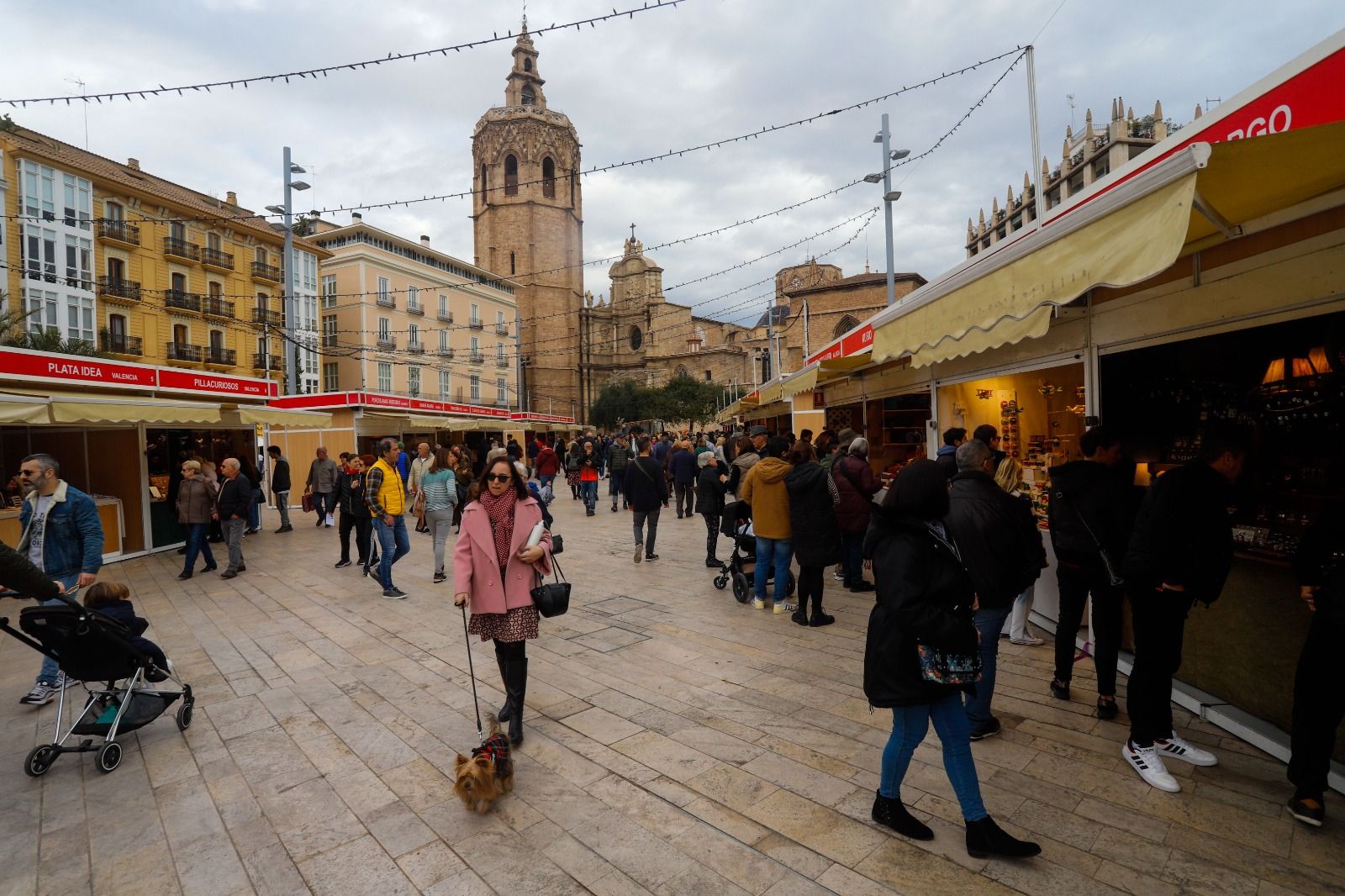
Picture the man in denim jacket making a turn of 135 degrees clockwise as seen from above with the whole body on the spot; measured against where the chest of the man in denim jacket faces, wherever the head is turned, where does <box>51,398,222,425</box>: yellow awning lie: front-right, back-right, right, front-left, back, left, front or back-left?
front

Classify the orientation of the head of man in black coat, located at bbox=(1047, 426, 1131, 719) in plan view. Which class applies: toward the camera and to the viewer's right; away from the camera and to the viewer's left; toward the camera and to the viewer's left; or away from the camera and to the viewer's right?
away from the camera and to the viewer's right

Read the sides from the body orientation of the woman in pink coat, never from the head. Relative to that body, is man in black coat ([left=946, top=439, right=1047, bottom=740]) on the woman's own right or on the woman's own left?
on the woman's own left

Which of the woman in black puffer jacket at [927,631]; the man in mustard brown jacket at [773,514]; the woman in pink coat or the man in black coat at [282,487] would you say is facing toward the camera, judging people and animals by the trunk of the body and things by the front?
the woman in pink coat

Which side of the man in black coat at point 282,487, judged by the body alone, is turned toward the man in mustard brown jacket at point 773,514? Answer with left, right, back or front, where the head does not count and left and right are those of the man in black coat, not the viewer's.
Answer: left

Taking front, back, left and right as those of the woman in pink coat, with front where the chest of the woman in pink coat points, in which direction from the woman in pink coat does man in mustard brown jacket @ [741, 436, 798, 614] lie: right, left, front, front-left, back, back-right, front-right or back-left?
back-left

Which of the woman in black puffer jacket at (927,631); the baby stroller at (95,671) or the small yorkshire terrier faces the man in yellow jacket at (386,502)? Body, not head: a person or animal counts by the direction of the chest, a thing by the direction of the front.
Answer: the baby stroller

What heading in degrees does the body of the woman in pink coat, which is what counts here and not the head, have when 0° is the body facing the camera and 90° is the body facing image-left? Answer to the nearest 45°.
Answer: approximately 0°

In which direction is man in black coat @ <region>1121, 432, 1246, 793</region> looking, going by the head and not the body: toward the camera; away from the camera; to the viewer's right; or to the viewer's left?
to the viewer's right

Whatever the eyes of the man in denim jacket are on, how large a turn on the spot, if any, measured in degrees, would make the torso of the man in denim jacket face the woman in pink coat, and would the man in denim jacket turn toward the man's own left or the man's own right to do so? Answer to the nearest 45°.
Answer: approximately 90° to the man's own left

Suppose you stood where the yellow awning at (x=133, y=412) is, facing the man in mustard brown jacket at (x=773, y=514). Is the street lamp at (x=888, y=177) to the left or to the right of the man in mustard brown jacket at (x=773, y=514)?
left

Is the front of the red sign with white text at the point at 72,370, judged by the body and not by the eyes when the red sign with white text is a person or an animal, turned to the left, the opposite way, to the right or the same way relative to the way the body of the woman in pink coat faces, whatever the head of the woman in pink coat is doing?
to the left
